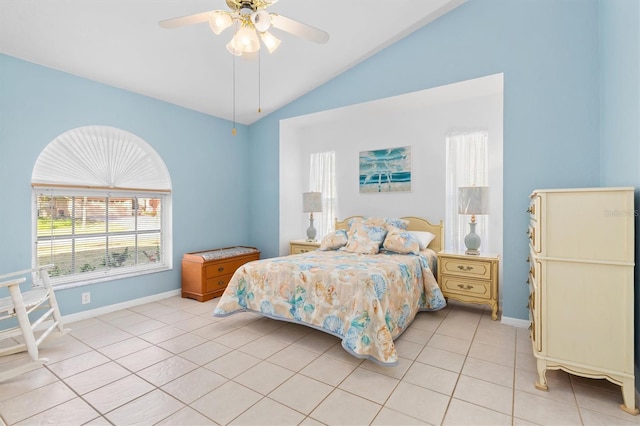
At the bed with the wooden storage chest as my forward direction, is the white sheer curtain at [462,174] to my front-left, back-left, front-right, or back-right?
back-right

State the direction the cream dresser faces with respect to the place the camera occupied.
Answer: facing to the left of the viewer

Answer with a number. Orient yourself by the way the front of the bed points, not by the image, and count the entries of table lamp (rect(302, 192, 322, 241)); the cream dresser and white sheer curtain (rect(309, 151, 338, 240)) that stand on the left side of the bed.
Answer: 1

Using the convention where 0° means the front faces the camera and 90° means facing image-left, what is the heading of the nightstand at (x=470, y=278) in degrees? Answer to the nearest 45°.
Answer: approximately 45°

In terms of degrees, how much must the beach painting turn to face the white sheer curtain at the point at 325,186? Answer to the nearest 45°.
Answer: approximately 45° to its right

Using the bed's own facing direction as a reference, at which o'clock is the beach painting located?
The beach painting is roughly at 5 o'clock from the bed.

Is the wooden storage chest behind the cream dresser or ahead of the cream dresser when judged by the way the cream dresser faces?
ahead

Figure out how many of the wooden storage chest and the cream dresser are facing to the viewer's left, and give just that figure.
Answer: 1

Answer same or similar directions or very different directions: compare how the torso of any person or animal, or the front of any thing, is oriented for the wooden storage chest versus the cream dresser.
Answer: very different directions

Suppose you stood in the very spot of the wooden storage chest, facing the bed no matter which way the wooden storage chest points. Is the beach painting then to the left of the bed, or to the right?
left

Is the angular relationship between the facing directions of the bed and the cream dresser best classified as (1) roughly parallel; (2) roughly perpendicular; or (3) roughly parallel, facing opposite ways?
roughly perpendicular

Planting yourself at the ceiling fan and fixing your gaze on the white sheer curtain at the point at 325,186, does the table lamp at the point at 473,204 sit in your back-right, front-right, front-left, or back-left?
front-right

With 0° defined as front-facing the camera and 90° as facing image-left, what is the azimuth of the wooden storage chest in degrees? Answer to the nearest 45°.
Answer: approximately 315°

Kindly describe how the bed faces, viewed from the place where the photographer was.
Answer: facing the viewer and to the left of the viewer

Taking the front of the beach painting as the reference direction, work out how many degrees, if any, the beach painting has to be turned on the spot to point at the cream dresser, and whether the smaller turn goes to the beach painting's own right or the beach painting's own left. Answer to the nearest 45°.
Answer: approximately 90° to the beach painting's own left

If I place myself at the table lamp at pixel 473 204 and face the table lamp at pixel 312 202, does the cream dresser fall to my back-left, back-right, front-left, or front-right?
back-left

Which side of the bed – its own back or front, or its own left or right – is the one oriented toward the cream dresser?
left

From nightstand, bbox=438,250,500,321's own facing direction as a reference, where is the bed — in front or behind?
in front

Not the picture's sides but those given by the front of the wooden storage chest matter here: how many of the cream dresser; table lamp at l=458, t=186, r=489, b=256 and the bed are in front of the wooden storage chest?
3

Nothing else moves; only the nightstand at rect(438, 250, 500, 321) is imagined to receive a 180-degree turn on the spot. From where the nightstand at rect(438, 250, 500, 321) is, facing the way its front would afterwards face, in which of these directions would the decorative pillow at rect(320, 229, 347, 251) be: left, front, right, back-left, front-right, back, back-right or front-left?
back-left
